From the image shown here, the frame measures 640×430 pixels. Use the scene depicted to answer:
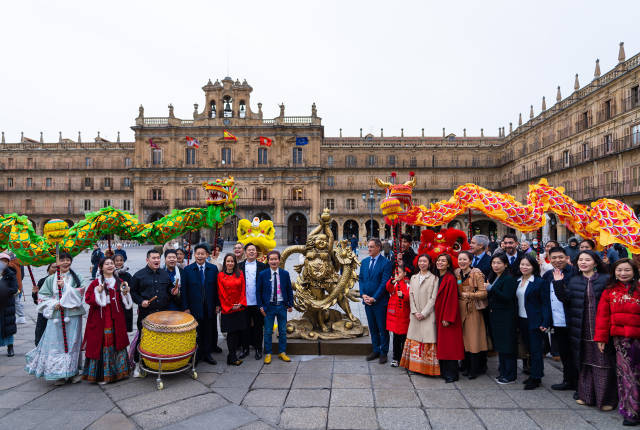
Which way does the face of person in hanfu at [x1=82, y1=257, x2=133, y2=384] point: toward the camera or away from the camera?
toward the camera

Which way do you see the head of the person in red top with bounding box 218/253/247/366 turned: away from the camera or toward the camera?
toward the camera

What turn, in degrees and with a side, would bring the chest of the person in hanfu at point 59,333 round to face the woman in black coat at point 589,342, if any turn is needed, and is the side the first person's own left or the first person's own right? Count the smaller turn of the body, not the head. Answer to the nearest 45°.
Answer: approximately 45° to the first person's own left

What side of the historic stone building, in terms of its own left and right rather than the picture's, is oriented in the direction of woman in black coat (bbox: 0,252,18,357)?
front

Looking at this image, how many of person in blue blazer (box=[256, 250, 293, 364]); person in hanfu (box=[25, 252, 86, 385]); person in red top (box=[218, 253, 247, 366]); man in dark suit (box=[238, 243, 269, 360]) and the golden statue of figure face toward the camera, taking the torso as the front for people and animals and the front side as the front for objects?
5

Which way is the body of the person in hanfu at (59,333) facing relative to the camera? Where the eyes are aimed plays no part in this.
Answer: toward the camera

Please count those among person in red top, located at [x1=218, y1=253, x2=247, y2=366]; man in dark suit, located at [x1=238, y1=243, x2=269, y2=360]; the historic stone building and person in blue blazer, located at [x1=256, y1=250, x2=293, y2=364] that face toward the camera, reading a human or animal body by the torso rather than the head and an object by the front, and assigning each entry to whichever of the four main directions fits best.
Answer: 4

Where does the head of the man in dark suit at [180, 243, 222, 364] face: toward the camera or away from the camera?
toward the camera

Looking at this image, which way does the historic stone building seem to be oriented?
toward the camera

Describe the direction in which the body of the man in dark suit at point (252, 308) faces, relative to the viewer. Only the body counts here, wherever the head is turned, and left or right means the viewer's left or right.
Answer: facing the viewer

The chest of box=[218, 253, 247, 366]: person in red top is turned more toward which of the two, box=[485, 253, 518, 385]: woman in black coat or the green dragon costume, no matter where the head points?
the woman in black coat

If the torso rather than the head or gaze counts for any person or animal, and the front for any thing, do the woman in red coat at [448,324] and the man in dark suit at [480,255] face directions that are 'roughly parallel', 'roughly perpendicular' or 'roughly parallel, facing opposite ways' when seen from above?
roughly parallel

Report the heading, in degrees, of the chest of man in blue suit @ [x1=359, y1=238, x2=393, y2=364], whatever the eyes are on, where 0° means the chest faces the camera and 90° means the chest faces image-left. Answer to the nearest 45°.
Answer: approximately 45°
